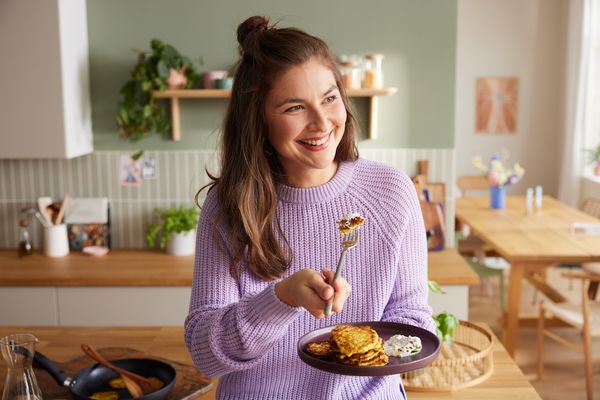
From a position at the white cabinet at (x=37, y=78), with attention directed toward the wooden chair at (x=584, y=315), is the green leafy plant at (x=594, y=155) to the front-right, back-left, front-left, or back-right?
front-left

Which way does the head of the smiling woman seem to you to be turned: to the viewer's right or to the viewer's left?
to the viewer's right

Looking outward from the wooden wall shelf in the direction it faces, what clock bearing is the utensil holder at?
The utensil holder is roughly at 3 o'clock from the wooden wall shelf.

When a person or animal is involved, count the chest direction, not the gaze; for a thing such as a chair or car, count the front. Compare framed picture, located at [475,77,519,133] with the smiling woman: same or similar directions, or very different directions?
same or similar directions

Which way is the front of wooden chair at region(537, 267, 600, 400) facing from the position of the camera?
facing away from the viewer and to the left of the viewer

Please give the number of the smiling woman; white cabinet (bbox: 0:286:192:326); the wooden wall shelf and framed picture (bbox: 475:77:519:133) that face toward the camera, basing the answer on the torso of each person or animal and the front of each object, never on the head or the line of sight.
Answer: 4

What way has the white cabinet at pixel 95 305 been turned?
toward the camera

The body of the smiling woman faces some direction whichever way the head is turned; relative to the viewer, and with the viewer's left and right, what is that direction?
facing the viewer

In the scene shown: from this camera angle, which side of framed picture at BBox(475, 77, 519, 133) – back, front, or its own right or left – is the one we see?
front

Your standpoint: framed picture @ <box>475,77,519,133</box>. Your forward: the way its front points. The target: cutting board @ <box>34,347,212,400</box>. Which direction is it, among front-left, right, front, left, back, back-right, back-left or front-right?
front

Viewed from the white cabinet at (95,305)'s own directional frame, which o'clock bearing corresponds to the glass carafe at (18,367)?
The glass carafe is roughly at 12 o'clock from the white cabinet.
